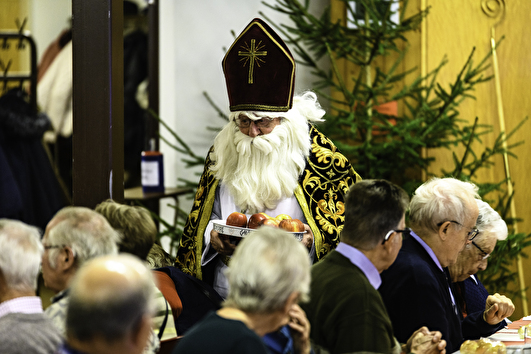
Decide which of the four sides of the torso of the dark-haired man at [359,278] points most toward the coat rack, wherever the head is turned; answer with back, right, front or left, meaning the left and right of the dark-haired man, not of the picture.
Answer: left

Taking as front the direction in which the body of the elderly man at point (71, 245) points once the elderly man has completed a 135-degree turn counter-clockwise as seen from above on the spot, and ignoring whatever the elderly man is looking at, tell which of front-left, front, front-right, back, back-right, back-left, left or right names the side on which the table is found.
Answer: left

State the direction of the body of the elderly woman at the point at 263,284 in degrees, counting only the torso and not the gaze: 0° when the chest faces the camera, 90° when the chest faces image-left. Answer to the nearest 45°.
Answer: approximately 225°

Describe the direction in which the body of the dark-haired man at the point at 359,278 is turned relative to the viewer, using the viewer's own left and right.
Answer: facing away from the viewer and to the right of the viewer

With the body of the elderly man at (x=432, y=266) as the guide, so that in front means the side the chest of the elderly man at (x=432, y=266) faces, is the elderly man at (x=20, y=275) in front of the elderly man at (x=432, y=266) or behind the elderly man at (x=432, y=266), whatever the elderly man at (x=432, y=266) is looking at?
behind

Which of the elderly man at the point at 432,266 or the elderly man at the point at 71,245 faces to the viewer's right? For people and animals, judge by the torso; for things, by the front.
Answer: the elderly man at the point at 432,266

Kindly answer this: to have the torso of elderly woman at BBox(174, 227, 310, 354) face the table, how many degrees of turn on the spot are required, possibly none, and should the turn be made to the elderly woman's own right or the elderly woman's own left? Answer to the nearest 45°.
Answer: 0° — they already face it

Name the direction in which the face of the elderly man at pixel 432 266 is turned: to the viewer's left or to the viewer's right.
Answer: to the viewer's right

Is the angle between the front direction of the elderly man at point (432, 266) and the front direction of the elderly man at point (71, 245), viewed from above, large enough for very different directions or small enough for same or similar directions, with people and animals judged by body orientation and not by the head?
very different directions

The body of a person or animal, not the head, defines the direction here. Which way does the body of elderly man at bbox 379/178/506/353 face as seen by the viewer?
to the viewer's right

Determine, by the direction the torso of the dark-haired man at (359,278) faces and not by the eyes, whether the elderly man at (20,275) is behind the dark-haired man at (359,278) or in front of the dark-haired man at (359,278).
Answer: behind

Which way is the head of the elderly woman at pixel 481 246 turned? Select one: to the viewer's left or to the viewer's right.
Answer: to the viewer's right
